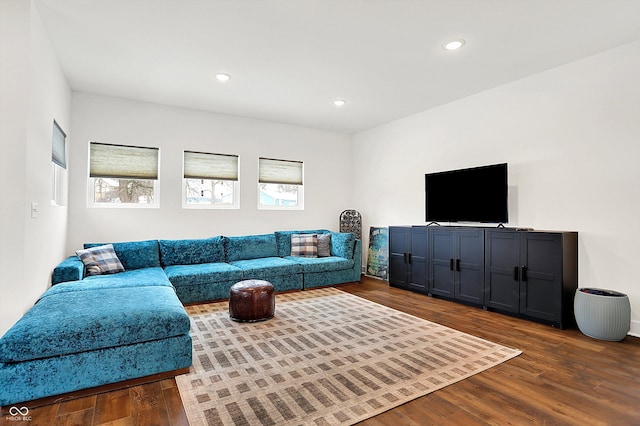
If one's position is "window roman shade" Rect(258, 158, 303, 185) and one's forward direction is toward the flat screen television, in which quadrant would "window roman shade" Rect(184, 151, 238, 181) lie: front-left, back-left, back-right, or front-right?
back-right

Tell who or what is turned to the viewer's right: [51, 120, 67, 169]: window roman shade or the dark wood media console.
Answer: the window roman shade

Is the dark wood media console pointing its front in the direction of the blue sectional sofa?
yes

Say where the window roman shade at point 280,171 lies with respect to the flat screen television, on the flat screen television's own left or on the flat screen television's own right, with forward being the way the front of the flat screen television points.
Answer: on the flat screen television's own right

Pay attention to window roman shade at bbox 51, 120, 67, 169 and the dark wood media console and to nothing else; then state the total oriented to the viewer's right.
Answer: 1

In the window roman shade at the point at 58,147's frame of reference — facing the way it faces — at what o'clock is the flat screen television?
The flat screen television is roughly at 1 o'clock from the window roman shade.

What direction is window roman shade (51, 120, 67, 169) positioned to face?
to the viewer's right

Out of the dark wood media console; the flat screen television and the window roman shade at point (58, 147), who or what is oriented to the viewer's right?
the window roman shade

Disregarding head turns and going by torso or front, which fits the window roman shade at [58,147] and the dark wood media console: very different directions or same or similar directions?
very different directions
